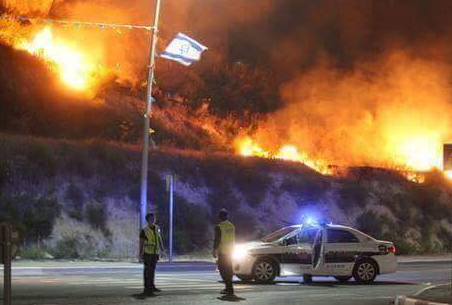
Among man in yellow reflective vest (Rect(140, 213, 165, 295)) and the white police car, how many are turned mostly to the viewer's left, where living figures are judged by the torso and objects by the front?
1

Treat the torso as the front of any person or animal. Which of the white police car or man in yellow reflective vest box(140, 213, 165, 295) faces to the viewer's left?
the white police car

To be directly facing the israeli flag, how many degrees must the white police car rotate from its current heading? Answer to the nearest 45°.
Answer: approximately 45° to its right

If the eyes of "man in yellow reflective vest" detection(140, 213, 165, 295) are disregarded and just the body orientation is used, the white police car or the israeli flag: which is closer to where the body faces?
the white police car

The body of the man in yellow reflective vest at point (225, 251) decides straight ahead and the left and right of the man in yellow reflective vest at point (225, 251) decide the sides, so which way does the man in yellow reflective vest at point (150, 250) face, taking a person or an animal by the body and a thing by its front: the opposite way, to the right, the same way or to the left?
the opposite way

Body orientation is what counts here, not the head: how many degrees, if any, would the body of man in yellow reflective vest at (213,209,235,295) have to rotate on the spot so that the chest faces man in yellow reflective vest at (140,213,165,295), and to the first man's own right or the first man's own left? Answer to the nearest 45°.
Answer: approximately 45° to the first man's own left

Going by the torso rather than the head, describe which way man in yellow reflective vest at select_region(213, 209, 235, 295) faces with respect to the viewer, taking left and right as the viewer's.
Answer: facing away from the viewer and to the left of the viewer

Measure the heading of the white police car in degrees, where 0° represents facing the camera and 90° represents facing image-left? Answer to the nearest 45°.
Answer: approximately 90°

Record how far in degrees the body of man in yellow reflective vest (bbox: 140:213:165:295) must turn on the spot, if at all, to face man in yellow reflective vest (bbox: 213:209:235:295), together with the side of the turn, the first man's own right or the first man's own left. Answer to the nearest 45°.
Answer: approximately 45° to the first man's own left

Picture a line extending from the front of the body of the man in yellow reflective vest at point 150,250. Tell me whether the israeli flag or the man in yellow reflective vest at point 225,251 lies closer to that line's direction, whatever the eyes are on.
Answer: the man in yellow reflective vest

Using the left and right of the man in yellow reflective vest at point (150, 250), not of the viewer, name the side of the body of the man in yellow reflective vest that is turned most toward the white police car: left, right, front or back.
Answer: left

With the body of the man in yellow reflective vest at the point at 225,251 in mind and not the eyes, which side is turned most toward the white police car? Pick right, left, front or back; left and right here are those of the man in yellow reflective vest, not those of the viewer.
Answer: right

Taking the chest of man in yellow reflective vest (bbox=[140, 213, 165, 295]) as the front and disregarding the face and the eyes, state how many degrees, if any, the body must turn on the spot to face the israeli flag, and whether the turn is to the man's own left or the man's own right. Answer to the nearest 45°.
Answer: approximately 135° to the man's own left
